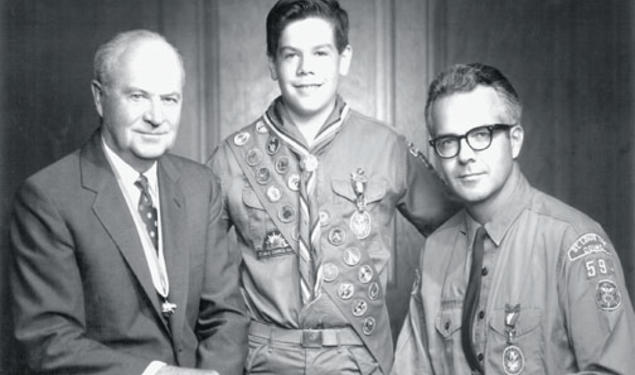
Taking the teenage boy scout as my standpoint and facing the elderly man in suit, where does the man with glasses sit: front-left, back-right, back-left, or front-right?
back-left

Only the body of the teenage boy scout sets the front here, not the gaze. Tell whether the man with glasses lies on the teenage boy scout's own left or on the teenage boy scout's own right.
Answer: on the teenage boy scout's own left

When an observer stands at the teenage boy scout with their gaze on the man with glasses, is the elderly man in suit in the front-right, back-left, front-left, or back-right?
back-right

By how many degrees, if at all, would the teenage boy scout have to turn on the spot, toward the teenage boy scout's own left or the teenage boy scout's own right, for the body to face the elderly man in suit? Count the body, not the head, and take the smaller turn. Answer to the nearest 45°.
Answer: approximately 45° to the teenage boy scout's own right

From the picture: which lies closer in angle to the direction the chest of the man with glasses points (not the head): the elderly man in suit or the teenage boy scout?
the elderly man in suit

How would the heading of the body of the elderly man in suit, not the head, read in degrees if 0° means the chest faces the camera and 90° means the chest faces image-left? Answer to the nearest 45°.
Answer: approximately 315°

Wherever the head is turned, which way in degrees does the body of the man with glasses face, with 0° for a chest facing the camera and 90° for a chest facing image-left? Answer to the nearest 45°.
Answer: approximately 45°

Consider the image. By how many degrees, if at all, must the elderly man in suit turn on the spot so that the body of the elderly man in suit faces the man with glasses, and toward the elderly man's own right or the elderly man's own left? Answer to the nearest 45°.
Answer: approximately 45° to the elderly man's own left

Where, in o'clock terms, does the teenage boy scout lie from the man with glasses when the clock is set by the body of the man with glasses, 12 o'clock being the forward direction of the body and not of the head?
The teenage boy scout is roughly at 2 o'clock from the man with glasses.
